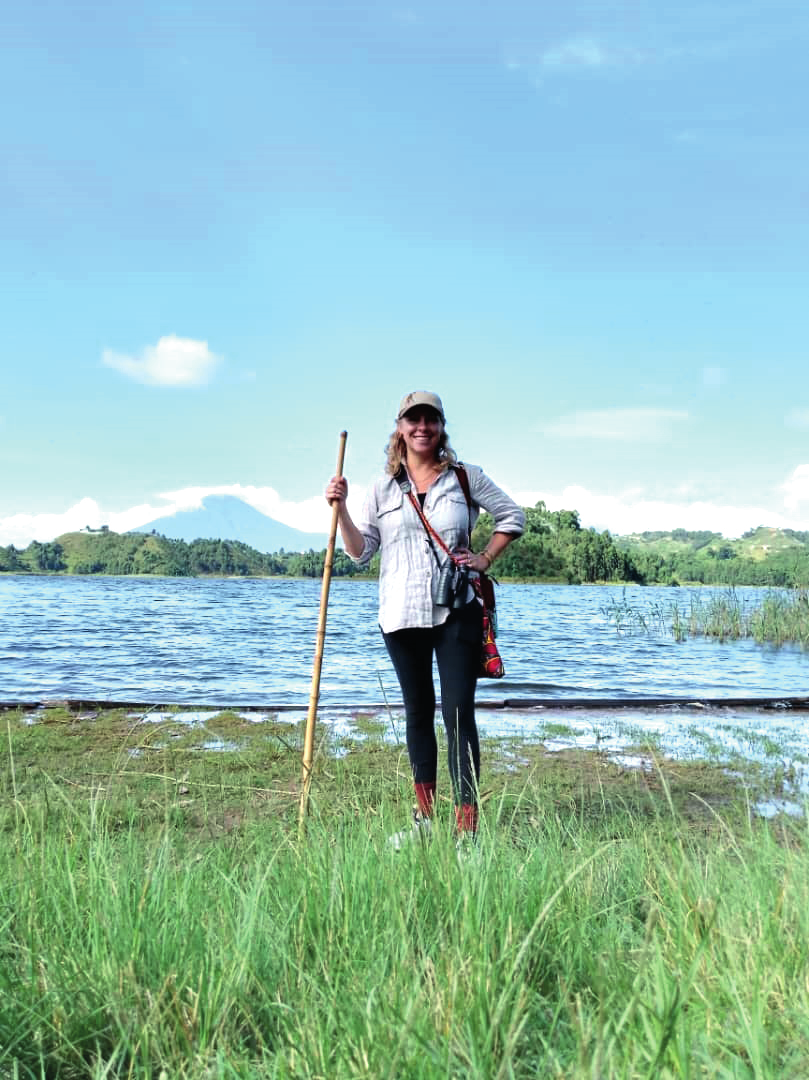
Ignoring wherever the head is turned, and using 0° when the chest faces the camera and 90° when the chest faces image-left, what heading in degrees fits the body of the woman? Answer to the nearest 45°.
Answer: approximately 0°
